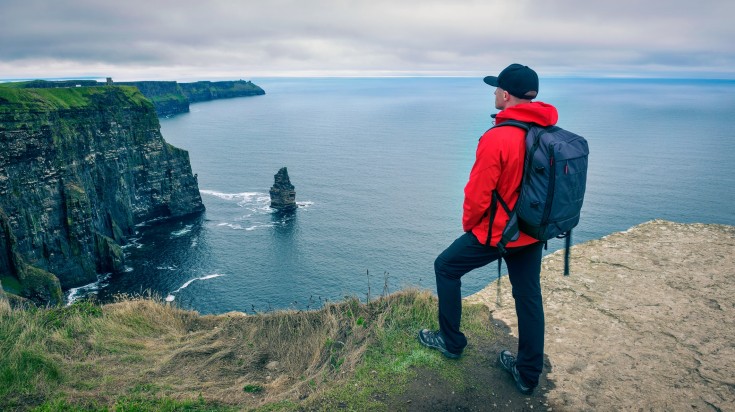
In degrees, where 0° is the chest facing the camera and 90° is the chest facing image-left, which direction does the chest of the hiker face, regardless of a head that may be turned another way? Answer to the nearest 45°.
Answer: approximately 135°
